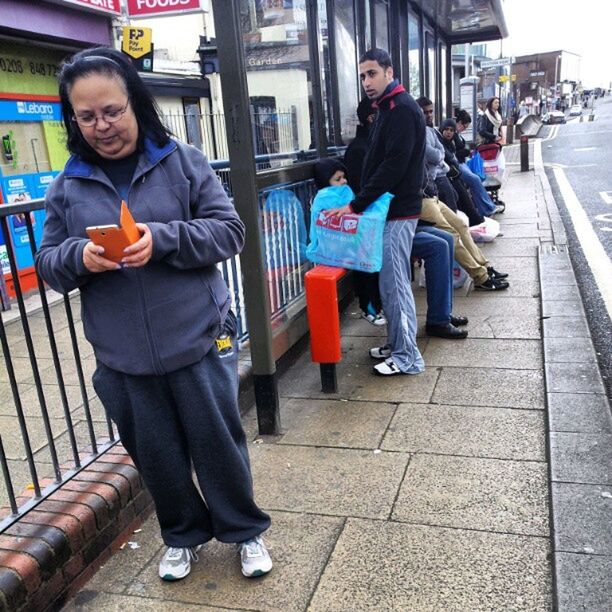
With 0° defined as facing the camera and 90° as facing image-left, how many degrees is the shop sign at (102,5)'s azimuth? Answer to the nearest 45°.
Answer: approximately 315°

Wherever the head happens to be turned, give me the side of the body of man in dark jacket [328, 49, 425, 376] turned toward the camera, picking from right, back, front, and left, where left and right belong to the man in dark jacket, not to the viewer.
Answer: left

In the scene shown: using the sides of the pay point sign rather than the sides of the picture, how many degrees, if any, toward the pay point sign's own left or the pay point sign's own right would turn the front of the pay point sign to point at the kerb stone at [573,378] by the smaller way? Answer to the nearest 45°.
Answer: approximately 45° to the pay point sign's own left

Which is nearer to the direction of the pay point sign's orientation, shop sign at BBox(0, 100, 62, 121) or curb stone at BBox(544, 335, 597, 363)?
the curb stone

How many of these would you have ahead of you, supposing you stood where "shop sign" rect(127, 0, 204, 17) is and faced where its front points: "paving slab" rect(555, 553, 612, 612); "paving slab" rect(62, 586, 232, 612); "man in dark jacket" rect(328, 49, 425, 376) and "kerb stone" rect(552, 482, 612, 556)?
4

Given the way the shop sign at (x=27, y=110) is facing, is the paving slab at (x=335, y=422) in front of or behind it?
in front

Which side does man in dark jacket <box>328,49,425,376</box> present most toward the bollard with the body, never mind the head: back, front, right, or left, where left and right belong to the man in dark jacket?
right

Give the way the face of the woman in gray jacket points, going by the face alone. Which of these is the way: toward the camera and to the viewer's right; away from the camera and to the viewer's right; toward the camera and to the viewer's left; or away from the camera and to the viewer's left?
toward the camera and to the viewer's left

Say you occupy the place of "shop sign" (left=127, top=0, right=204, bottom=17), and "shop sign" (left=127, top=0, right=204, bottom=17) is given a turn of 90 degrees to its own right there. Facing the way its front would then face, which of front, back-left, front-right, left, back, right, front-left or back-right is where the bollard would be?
back-right

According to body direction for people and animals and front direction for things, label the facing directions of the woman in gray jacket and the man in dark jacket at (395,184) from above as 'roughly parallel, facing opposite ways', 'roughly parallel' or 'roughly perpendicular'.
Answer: roughly perpendicular

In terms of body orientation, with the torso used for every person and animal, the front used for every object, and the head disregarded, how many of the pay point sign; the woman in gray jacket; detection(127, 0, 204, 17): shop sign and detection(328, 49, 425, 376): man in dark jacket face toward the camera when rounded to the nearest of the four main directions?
3

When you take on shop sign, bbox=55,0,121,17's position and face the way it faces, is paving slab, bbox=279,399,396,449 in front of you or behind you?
in front

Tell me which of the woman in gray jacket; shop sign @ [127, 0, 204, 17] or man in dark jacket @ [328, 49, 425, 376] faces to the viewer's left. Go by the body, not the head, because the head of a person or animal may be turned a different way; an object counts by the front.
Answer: the man in dark jacket
